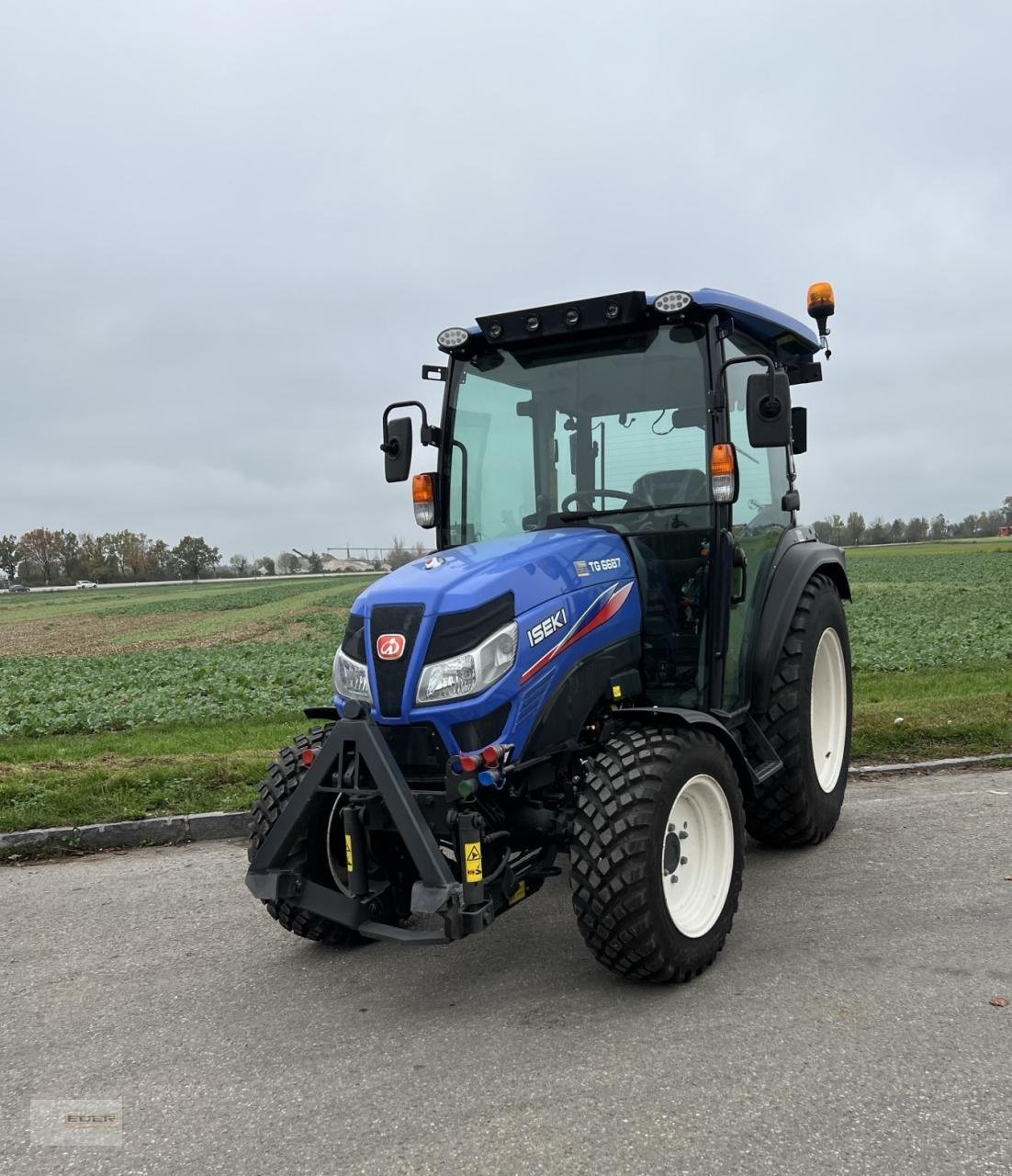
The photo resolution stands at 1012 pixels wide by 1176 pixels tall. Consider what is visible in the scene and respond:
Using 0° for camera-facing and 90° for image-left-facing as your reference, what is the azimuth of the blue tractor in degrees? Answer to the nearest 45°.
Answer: approximately 45°
